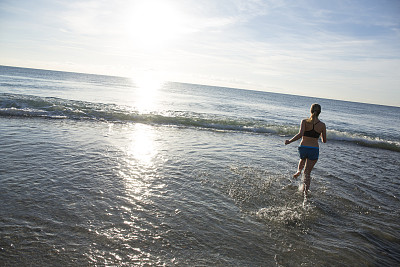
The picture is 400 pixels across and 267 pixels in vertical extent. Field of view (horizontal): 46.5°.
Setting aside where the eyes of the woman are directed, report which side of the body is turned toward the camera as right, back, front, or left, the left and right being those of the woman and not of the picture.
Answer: back
